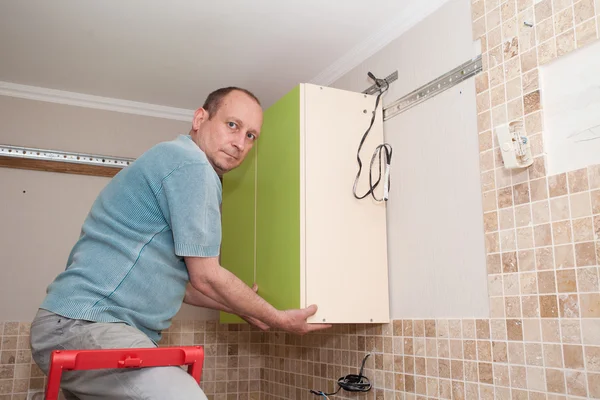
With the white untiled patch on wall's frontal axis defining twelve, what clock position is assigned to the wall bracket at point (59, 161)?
The wall bracket is roughly at 2 o'clock from the white untiled patch on wall.

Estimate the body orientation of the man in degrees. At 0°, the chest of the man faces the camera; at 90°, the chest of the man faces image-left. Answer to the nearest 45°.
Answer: approximately 270°

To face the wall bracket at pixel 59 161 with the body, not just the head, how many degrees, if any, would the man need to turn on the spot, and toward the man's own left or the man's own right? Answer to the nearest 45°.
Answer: approximately 90° to the man's own left

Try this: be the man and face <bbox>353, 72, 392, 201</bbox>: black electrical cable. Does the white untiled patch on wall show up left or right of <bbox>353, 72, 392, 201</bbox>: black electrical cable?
right

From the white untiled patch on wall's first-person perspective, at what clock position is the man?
The man is roughly at 1 o'clock from the white untiled patch on wall.

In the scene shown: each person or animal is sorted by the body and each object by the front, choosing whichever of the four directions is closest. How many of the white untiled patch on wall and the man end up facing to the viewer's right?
1

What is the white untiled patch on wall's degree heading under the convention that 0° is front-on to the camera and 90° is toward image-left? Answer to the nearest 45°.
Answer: approximately 45°

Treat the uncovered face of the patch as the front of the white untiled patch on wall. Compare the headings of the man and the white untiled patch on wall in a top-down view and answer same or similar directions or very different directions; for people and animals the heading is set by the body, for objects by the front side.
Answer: very different directions
